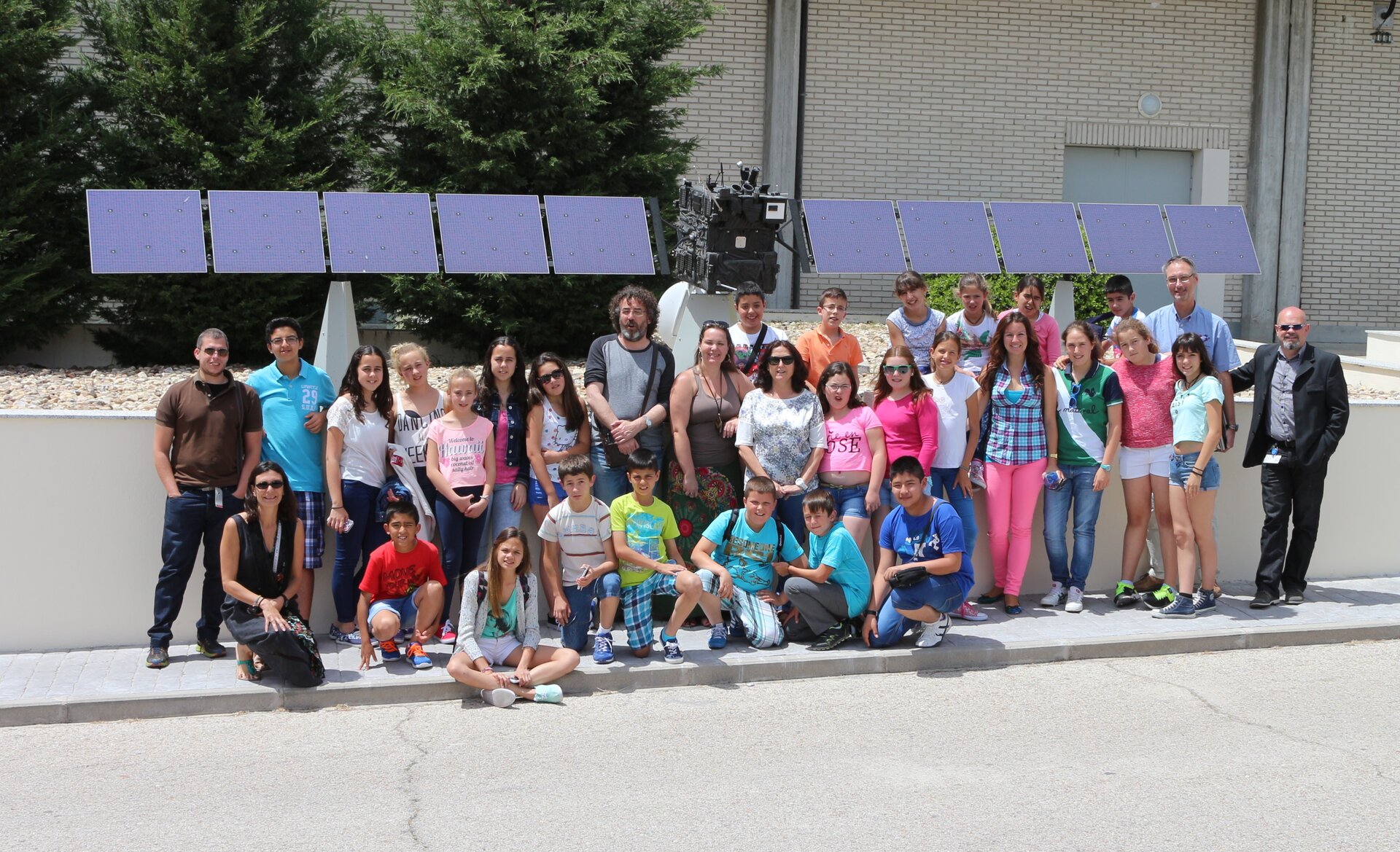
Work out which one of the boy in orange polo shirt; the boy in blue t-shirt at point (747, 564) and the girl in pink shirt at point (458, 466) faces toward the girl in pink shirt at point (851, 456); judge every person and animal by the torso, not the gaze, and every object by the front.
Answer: the boy in orange polo shirt

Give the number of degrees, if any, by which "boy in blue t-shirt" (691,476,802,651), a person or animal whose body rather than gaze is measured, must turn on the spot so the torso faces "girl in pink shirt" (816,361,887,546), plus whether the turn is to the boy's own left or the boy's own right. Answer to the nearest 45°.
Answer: approximately 135° to the boy's own left

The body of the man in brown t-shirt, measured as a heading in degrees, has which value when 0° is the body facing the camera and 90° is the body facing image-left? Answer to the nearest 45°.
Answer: approximately 0°

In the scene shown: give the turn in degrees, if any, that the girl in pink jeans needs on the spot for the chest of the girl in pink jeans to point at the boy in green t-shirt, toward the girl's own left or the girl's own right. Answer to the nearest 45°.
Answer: approximately 45° to the girl's own right

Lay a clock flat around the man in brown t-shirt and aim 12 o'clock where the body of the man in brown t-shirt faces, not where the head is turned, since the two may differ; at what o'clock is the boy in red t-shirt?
The boy in red t-shirt is roughly at 10 o'clock from the man in brown t-shirt.
